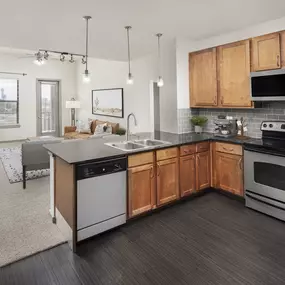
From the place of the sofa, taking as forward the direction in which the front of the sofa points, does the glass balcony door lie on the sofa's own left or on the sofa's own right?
on the sofa's own right

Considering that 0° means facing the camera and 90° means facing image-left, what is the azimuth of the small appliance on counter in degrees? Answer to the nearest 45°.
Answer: approximately 45°

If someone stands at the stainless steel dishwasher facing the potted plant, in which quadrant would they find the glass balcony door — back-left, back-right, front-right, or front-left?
front-left

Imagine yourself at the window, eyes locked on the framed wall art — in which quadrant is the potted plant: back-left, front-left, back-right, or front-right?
front-right

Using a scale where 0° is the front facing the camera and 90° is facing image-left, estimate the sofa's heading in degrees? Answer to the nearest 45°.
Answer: approximately 45°

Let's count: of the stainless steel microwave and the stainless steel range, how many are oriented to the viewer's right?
0

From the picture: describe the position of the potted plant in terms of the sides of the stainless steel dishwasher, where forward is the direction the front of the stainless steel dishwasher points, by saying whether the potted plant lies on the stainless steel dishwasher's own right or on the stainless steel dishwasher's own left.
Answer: on the stainless steel dishwasher's own left

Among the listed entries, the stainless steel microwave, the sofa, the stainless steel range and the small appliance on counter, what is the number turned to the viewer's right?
0

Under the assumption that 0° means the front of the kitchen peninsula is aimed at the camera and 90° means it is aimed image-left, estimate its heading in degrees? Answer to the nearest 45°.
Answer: approximately 315°
